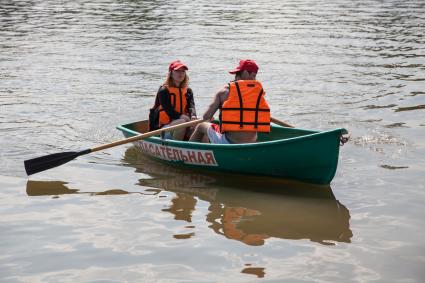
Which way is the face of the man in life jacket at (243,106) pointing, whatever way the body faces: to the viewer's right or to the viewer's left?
to the viewer's left

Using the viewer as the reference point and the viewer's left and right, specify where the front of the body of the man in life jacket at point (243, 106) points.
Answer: facing away from the viewer and to the left of the viewer

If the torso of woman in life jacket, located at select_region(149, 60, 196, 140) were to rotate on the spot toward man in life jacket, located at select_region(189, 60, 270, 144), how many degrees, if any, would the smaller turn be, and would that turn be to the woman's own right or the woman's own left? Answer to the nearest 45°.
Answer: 0° — they already face them
